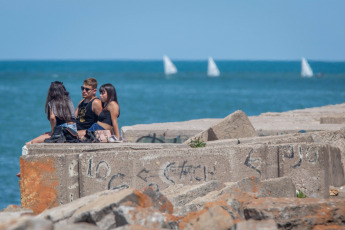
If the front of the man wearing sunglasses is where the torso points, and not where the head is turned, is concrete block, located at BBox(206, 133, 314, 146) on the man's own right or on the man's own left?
on the man's own left

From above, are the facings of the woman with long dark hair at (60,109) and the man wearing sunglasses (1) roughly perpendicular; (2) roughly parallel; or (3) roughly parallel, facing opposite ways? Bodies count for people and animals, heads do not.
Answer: roughly perpendicular

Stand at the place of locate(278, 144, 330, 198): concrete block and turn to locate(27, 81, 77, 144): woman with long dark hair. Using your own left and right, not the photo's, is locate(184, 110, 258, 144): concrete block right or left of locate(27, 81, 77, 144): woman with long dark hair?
right
